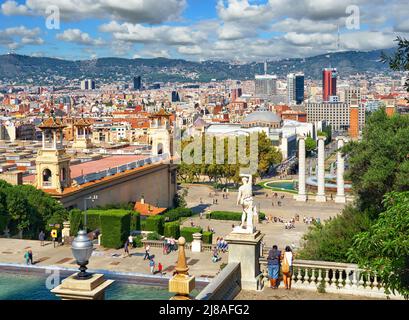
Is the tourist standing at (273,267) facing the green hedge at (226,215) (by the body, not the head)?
yes

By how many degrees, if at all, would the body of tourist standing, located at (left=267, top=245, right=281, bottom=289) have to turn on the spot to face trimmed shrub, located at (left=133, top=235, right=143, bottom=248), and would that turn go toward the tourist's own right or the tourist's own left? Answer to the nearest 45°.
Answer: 0° — they already face it

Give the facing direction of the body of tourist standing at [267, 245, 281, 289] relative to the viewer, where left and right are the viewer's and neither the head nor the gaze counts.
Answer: facing away from the viewer

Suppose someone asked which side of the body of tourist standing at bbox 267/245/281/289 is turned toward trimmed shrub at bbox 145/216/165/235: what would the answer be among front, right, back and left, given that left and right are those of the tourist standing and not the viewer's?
front

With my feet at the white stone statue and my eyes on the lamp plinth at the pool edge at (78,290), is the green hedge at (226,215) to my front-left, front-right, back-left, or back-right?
back-right

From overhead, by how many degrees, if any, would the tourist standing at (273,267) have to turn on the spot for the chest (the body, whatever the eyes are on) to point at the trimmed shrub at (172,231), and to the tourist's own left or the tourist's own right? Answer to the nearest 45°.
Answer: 0° — they already face it
